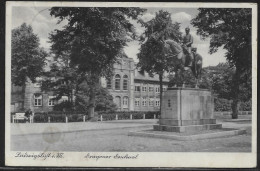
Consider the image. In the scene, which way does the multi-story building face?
toward the camera

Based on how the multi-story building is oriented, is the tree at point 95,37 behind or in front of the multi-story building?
in front

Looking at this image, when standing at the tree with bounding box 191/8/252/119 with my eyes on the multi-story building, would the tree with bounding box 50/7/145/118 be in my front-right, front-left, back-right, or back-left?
front-left

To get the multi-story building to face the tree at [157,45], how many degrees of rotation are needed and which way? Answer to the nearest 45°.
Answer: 0° — it already faces it
